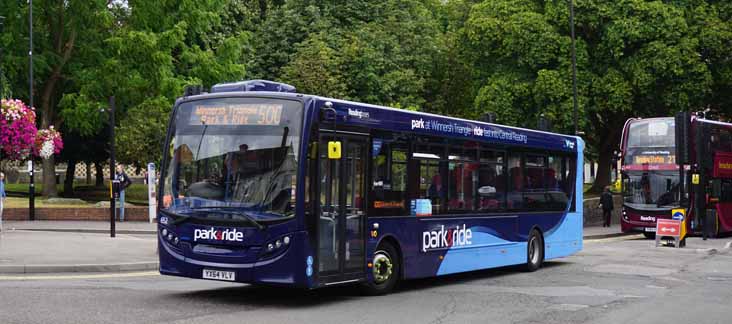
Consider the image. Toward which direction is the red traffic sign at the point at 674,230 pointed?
toward the camera

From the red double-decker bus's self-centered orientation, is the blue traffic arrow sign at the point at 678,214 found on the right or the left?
on its left

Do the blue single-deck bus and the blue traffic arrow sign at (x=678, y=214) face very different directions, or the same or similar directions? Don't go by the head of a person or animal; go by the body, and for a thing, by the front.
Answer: same or similar directions

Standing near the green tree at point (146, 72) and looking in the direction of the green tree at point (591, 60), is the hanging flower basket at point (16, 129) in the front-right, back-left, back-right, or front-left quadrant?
back-right

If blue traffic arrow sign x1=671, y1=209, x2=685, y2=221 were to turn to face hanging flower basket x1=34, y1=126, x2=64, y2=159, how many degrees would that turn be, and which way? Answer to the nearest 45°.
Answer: approximately 90° to its right

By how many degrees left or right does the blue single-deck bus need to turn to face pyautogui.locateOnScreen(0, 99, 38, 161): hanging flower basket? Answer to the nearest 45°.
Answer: approximately 90° to its right

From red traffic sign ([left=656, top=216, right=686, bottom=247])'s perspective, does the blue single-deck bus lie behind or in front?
in front

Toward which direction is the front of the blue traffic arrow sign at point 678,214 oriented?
toward the camera

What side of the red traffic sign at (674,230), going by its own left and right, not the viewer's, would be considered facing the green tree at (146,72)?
right

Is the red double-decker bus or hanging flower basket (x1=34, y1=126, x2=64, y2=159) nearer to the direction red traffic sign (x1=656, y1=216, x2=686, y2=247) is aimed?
the hanging flower basket
